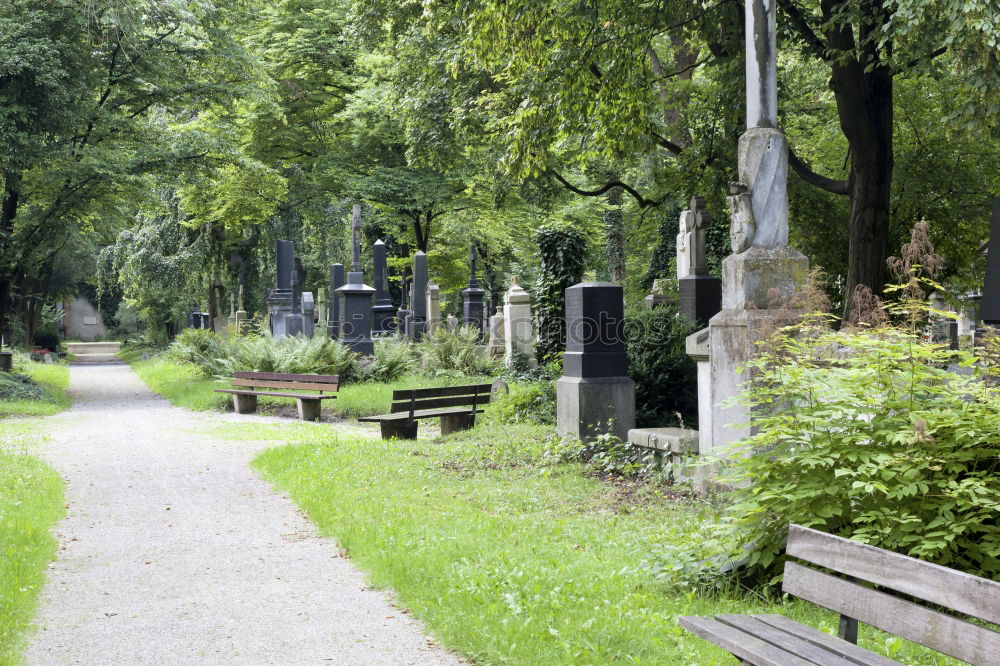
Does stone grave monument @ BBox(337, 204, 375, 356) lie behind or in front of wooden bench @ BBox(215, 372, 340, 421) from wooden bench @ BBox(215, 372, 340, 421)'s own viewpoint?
behind

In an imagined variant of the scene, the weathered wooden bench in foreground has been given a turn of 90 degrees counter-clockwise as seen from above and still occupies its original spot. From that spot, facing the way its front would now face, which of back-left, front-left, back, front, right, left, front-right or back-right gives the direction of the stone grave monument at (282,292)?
back

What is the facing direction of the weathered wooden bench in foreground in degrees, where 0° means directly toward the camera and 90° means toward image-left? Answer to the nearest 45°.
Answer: approximately 45°

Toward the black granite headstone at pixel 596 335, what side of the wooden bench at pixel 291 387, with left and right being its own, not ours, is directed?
left

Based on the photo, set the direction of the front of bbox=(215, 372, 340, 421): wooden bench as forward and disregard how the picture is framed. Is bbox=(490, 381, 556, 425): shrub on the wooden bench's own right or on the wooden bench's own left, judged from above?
on the wooden bench's own left

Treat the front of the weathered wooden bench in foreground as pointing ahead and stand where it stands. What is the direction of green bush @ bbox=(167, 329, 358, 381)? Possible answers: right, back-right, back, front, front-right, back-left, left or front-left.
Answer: right

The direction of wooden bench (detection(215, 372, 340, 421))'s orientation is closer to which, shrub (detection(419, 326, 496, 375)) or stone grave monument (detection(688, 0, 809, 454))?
the stone grave monument

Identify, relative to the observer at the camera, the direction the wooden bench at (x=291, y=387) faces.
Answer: facing the viewer and to the left of the viewer

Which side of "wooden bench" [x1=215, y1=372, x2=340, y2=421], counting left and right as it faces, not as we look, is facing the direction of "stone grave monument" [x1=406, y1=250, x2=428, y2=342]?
back

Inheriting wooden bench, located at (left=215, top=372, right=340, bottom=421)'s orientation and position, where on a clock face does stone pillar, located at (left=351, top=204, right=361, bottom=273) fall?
The stone pillar is roughly at 5 o'clock from the wooden bench.

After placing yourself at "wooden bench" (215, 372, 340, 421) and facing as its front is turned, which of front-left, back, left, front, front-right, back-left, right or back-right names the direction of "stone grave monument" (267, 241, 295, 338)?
back-right

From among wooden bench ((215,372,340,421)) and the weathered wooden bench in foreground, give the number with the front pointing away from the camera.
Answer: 0

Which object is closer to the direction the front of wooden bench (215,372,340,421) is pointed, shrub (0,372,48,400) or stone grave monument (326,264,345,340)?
the shrub
